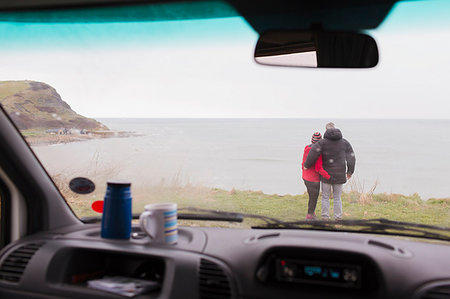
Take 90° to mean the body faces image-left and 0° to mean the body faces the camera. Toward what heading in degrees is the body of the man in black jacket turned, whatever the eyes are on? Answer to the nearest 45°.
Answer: approximately 180°

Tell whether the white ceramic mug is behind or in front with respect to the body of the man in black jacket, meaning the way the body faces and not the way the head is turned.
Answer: behind

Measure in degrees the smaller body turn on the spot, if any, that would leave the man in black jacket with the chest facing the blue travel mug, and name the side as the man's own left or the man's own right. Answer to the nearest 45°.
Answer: approximately 135° to the man's own left
